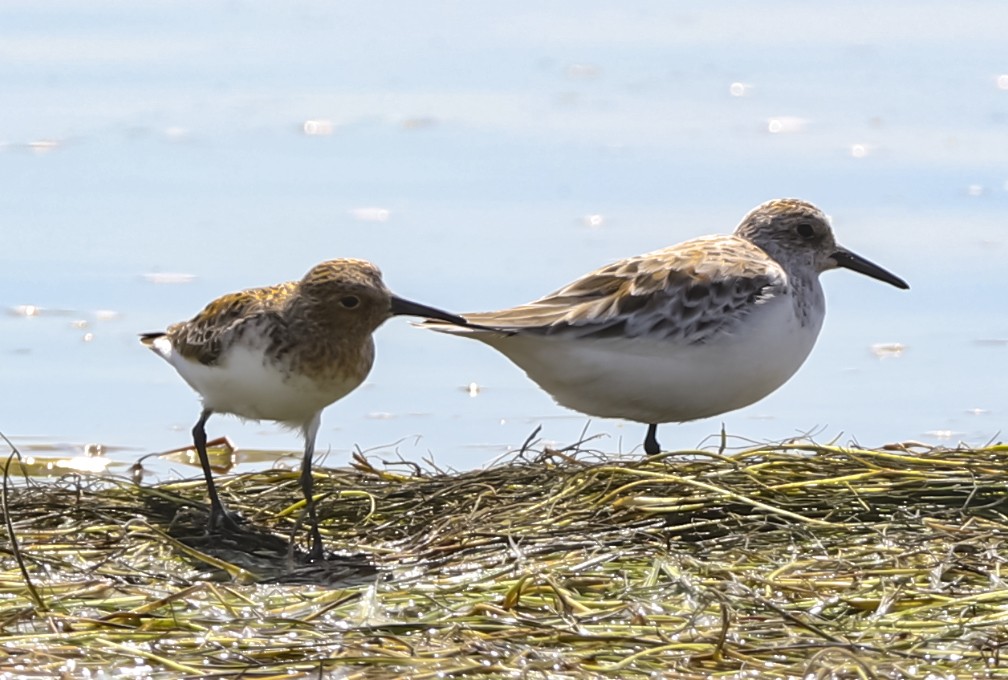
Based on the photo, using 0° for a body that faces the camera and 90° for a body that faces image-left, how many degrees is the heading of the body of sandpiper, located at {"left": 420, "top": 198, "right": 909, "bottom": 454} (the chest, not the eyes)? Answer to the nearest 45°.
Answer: approximately 270°

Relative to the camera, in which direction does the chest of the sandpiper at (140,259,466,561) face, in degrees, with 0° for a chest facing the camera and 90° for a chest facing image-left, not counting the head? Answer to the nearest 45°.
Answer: approximately 315°
